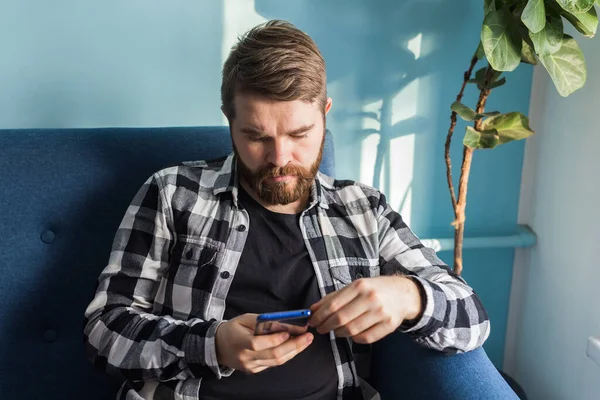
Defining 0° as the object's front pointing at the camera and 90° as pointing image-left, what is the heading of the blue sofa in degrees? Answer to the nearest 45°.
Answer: approximately 0°

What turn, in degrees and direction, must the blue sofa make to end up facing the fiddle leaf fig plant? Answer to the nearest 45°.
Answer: approximately 90° to its left
